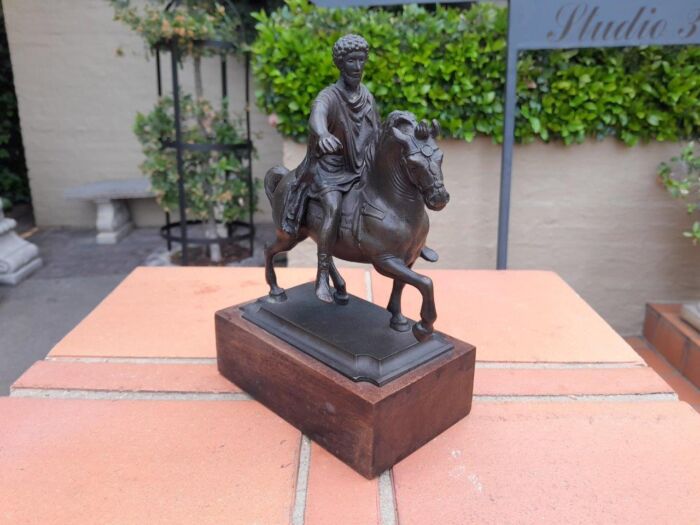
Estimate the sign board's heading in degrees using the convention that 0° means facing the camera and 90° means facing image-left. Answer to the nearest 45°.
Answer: approximately 0°

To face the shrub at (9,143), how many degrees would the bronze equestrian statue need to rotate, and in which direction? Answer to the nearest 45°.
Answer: approximately 180°

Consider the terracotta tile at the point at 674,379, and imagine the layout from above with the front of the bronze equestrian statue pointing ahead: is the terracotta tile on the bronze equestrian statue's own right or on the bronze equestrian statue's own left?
on the bronze equestrian statue's own left

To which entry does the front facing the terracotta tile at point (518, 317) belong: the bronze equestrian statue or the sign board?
the sign board

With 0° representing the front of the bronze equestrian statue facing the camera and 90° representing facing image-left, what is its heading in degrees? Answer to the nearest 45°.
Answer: approximately 315°

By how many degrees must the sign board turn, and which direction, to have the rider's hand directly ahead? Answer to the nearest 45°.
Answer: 0° — it already faces them

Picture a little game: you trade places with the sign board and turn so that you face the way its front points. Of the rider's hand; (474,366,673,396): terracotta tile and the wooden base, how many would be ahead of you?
3
